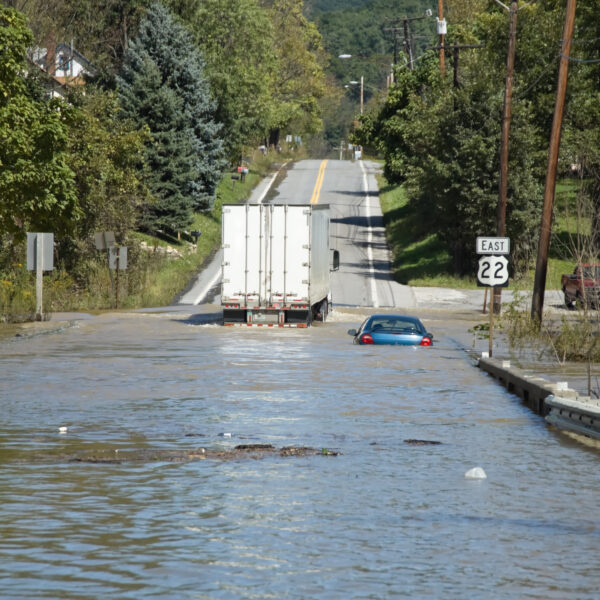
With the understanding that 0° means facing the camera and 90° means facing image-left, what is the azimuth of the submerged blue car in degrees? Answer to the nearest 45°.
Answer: approximately 180°

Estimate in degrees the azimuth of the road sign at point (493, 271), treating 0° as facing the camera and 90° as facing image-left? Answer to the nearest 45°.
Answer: approximately 0°

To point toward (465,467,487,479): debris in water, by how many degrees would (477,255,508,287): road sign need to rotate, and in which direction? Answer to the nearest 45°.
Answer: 0° — it already faces it

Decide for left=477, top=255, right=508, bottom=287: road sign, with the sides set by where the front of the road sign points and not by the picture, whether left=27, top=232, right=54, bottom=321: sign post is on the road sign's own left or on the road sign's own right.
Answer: on the road sign's own right

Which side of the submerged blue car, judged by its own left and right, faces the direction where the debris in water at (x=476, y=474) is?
back

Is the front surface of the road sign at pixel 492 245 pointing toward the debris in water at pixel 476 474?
yes

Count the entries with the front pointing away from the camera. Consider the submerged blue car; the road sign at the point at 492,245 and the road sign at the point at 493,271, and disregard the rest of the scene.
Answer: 1

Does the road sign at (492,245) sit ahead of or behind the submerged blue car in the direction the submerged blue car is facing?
behind

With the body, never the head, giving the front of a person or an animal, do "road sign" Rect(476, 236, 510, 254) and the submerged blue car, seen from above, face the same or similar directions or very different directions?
very different directions

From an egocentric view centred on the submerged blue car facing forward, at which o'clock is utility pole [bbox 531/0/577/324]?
The utility pole is roughly at 2 o'clock from the submerged blue car.

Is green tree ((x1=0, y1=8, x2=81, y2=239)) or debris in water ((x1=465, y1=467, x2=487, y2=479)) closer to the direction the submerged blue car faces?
the green tree

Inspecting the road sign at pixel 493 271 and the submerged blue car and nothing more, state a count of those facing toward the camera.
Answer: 1

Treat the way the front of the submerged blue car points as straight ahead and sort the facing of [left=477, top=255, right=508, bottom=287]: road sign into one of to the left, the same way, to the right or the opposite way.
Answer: the opposite way

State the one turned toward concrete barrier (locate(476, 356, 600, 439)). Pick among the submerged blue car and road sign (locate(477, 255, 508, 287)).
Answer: the road sign

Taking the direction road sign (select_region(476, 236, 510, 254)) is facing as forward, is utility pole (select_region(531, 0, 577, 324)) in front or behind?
behind
